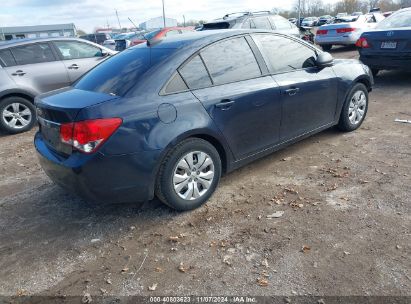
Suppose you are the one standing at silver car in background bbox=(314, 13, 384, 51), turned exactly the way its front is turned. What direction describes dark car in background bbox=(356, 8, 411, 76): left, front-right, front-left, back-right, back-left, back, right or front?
back-right

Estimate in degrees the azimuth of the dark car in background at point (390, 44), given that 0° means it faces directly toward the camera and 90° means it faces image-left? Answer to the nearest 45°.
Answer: approximately 225°

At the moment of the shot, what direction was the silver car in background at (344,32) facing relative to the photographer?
facing away from the viewer and to the right of the viewer

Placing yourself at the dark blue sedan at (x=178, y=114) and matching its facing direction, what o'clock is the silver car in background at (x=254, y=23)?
The silver car in background is roughly at 11 o'clock from the dark blue sedan.

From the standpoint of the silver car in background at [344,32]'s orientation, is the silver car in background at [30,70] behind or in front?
behind

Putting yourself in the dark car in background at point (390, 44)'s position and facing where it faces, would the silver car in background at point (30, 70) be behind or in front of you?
behind

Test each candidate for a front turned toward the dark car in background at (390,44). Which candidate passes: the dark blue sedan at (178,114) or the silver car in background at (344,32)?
the dark blue sedan

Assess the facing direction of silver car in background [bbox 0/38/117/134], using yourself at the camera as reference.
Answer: facing away from the viewer and to the right of the viewer

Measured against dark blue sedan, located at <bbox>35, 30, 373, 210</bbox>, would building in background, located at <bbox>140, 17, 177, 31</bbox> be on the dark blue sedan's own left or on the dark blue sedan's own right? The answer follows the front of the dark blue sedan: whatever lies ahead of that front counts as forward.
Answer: on the dark blue sedan's own left

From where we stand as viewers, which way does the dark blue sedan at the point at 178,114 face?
facing away from the viewer and to the right of the viewer
